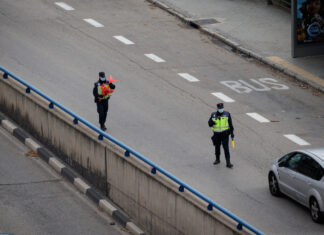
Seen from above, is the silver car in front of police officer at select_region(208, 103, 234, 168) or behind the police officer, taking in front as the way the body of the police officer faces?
in front

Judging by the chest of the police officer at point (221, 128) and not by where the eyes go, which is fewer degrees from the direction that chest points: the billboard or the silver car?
the silver car

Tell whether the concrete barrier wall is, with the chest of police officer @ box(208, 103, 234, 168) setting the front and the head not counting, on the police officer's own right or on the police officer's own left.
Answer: on the police officer's own right

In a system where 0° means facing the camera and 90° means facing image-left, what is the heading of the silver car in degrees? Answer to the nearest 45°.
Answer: approximately 135°

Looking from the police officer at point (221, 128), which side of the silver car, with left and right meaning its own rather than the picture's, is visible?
front

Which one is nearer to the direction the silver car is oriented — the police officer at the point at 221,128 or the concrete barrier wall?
the police officer

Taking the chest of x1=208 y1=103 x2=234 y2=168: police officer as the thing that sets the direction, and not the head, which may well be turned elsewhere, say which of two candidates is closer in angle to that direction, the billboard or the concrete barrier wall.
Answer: the concrete barrier wall

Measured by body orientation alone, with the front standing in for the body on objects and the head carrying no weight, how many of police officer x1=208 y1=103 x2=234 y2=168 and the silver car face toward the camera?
1

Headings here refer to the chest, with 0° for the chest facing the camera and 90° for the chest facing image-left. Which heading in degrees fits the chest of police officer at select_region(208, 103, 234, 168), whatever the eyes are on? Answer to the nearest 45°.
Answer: approximately 0°

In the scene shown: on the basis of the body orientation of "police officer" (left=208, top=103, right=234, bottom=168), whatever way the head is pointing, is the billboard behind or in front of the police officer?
behind

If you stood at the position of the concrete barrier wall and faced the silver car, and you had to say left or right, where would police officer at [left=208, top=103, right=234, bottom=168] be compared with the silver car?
left
